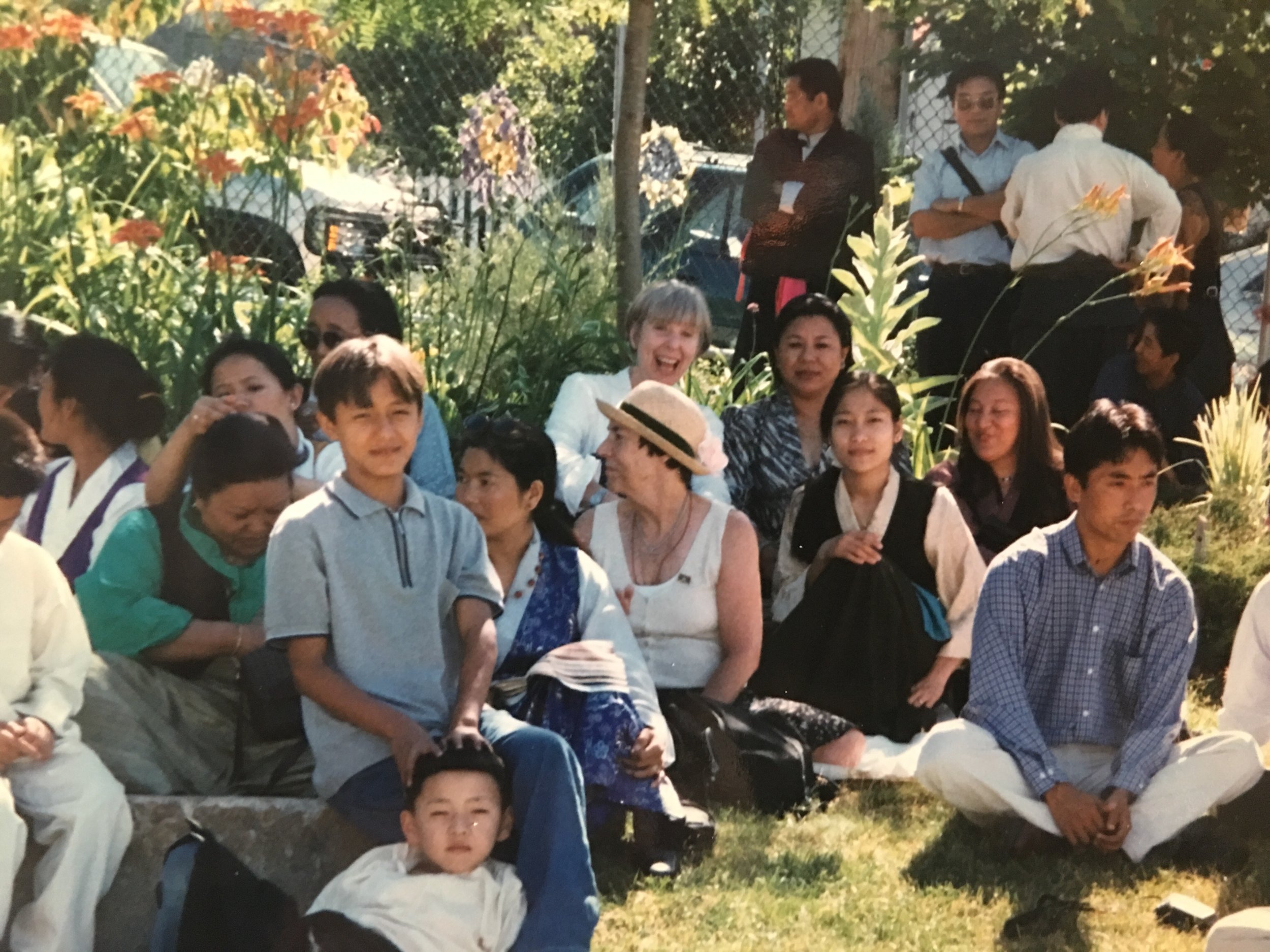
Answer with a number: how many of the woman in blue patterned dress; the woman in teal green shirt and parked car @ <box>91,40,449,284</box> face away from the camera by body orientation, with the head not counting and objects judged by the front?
0

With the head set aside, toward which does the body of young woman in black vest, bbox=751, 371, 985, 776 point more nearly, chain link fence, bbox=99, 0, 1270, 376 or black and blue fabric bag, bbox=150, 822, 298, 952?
the black and blue fabric bag

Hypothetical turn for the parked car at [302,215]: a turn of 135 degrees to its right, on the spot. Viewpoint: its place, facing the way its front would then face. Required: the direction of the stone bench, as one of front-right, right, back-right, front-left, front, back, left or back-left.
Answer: left

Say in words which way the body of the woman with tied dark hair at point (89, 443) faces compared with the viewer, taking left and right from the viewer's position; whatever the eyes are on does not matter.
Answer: facing the viewer and to the left of the viewer

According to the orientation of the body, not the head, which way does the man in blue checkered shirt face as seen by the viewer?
toward the camera

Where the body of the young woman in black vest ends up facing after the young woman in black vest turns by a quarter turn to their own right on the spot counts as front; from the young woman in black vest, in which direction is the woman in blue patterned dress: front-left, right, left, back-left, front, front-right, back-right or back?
front-left

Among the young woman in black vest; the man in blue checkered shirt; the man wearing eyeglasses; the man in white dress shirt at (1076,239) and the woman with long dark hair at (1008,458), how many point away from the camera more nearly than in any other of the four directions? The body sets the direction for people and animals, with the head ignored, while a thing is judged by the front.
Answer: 1

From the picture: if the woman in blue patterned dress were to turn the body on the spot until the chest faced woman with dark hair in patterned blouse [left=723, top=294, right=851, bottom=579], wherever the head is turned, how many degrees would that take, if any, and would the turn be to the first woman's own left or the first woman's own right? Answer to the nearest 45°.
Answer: approximately 180°

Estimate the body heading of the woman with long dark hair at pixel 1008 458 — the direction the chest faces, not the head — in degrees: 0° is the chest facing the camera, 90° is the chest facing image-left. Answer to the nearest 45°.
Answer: approximately 45°

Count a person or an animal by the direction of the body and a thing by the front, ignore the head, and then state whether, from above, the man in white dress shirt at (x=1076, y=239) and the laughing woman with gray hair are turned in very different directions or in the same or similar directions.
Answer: very different directions

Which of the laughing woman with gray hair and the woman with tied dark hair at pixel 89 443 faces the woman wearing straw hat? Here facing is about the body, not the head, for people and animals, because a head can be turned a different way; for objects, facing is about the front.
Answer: the laughing woman with gray hair

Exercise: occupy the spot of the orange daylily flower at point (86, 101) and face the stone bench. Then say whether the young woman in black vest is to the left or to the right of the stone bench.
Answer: left
